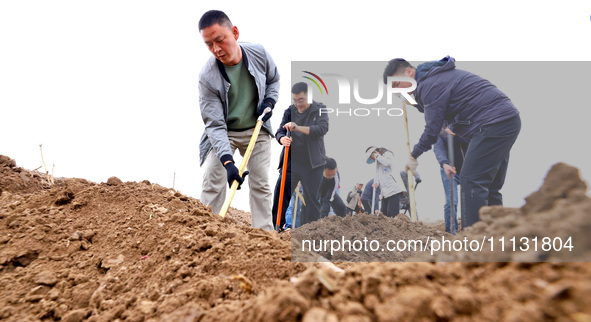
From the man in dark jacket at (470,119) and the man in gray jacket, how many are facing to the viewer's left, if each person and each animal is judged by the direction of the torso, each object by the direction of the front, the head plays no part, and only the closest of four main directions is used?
1

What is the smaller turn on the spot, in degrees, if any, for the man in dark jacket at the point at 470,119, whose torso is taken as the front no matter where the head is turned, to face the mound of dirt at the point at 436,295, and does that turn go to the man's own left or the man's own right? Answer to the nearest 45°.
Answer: approximately 90° to the man's own left

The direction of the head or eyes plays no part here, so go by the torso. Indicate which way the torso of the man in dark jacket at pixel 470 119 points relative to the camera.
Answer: to the viewer's left

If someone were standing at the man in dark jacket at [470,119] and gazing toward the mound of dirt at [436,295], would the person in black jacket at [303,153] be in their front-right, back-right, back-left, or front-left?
back-right

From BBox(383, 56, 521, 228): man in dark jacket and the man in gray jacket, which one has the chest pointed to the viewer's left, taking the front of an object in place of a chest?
the man in dark jacket

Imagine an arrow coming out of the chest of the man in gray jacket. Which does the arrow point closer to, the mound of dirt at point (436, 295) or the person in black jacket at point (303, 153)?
the mound of dirt

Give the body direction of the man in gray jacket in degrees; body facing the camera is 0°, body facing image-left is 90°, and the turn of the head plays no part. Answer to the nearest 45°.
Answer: approximately 0°
